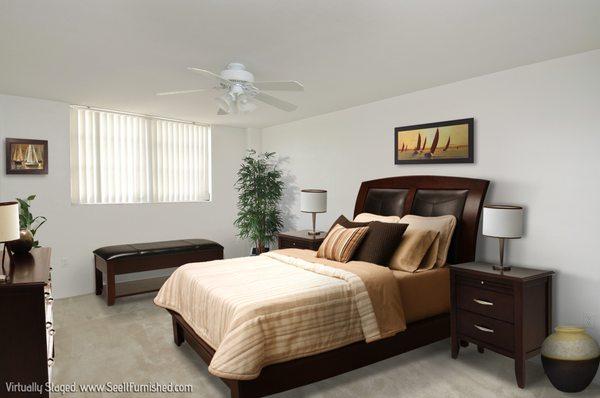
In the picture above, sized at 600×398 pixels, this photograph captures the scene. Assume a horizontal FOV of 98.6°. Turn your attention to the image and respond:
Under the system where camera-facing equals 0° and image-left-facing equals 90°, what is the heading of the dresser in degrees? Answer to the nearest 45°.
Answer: approximately 270°

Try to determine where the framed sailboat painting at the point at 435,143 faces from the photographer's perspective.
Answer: facing the viewer and to the left of the viewer

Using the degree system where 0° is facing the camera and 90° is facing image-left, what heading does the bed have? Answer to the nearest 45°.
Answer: approximately 45°

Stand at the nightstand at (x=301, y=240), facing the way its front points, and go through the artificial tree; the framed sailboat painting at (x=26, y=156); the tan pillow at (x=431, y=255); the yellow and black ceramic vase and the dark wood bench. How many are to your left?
2

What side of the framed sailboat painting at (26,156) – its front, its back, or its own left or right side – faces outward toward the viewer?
front

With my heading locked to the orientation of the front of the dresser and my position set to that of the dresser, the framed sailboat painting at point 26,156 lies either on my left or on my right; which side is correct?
on my left

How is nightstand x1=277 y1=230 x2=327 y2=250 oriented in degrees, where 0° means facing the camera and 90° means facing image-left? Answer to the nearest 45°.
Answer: approximately 45°
